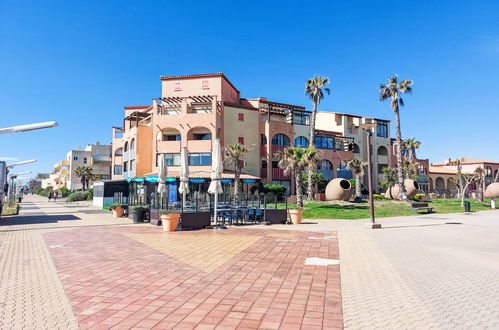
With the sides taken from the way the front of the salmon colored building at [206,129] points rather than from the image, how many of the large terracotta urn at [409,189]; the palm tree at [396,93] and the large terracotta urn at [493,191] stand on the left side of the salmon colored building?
3

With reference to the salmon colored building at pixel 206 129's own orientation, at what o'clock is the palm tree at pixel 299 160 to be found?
The palm tree is roughly at 11 o'clock from the salmon colored building.

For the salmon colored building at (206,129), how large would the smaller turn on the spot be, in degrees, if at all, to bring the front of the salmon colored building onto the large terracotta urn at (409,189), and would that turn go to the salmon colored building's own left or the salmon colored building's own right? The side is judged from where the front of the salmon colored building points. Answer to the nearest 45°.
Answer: approximately 90° to the salmon colored building's own left

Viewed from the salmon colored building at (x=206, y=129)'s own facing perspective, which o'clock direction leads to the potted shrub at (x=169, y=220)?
The potted shrub is roughly at 12 o'clock from the salmon colored building.

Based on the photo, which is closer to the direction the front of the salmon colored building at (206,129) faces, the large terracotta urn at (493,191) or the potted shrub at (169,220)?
the potted shrub

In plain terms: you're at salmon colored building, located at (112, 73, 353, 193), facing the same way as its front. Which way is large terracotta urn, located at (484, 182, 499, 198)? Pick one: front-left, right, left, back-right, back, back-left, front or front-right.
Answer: left

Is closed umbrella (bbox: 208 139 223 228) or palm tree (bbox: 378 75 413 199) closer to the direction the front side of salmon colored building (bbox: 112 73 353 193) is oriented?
the closed umbrella

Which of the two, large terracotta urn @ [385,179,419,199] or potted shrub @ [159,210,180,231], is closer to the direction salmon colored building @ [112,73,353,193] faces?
the potted shrub

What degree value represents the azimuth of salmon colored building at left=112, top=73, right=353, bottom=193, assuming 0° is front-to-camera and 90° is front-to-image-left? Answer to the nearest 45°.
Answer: approximately 0°

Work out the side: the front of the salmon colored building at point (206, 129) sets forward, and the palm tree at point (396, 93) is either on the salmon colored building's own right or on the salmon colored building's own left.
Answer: on the salmon colored building's own left

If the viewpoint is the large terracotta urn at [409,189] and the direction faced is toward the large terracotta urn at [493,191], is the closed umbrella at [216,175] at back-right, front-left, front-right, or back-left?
back-right

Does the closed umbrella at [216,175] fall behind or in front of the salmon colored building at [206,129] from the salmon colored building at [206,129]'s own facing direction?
in front

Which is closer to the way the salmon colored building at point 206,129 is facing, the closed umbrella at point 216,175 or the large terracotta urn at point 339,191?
the closed umbrella

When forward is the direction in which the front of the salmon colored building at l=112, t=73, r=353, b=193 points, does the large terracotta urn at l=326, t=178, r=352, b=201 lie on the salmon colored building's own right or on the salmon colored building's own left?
on the salmon colored building's own left
